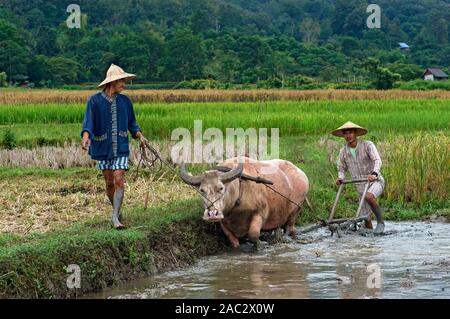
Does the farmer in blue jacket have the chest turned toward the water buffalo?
no

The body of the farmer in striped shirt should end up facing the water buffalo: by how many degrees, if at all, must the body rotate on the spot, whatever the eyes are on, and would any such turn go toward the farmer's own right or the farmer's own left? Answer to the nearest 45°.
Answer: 0° — they already face it

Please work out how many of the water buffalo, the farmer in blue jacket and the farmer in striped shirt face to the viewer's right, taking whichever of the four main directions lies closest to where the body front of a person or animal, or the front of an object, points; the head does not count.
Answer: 0

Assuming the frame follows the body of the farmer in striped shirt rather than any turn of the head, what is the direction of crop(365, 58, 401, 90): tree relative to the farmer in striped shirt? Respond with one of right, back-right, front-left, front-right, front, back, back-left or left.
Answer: back-right

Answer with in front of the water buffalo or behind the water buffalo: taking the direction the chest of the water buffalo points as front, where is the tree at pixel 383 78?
behind

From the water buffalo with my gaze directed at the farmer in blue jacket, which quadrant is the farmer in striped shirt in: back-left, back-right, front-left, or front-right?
back-right

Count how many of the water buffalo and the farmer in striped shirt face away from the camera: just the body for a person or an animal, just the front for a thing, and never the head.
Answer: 0

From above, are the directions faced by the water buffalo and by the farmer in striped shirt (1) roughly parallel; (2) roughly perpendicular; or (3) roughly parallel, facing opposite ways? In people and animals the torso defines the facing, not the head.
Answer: roughly parallel

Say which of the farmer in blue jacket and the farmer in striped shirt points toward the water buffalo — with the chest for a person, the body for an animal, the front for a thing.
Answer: the farmer in striped shirt

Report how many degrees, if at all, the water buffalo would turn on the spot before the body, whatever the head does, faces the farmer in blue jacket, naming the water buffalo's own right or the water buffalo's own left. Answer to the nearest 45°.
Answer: approximately 45° to the water buffalo's own right

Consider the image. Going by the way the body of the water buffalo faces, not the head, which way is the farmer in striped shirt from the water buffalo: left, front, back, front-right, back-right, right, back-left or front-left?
back

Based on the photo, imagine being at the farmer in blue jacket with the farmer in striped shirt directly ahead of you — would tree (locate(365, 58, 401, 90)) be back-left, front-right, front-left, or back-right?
front-left

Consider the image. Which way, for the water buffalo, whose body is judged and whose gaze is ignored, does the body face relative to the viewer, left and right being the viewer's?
facing the viewer and to the left of the viewer

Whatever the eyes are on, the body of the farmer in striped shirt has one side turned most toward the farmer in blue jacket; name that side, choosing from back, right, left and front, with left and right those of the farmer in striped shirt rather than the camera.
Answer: front

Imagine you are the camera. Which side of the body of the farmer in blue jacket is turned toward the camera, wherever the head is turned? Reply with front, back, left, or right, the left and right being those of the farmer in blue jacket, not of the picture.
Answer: front
